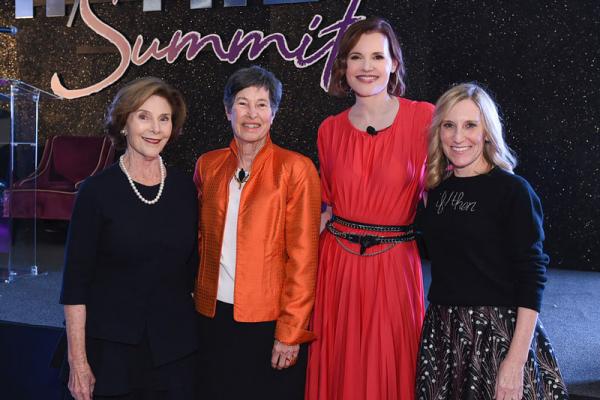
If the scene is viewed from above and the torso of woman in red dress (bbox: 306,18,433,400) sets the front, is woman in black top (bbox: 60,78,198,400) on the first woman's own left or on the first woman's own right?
on the first woman's own right

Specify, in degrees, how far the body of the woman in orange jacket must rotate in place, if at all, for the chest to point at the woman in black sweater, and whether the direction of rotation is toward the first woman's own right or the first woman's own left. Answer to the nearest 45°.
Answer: approximately 135° to the first woman's own left

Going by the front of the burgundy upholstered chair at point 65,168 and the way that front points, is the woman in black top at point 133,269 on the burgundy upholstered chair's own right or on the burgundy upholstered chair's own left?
on the burgundy upholstered chair's own left

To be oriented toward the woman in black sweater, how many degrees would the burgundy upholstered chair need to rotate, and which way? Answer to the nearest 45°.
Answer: approximately 45° to its left

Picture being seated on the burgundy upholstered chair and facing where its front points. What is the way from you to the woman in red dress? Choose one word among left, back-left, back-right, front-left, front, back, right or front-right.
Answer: front-left

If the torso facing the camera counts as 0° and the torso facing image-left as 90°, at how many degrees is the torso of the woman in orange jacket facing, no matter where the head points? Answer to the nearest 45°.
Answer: approximately 45°

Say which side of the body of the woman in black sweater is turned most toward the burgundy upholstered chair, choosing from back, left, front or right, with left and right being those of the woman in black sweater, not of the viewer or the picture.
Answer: right

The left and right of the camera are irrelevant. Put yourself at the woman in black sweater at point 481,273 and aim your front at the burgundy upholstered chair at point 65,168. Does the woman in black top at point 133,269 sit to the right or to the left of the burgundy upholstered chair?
left

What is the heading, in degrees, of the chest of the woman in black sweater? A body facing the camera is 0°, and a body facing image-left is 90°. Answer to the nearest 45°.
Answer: approximately 45°

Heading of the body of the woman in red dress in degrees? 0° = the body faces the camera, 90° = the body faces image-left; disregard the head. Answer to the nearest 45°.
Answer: approximately 0°
